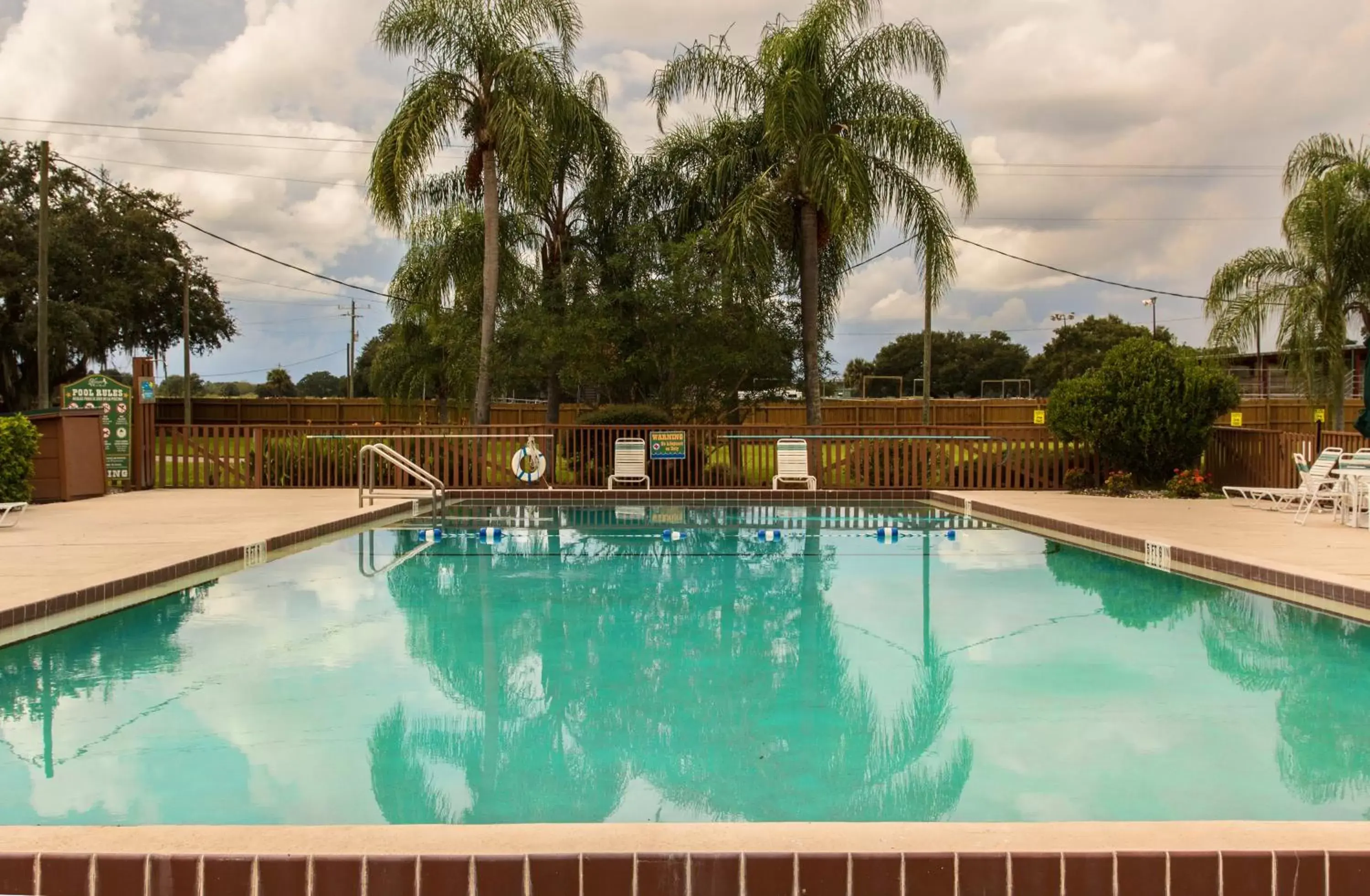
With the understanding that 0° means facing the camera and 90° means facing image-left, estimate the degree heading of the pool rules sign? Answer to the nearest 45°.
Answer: approximately 0°

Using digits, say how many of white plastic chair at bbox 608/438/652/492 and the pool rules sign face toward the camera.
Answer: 2

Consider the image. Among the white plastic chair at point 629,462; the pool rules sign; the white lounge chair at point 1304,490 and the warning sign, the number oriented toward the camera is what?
3

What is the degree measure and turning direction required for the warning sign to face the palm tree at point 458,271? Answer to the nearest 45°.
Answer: approximately 135° to its right

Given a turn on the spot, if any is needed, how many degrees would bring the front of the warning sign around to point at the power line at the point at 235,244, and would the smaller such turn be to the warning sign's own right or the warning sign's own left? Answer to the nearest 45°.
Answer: approximately 135° to the warning sign's own right

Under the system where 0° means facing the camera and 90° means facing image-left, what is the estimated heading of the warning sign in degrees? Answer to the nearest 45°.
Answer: approximately 0°

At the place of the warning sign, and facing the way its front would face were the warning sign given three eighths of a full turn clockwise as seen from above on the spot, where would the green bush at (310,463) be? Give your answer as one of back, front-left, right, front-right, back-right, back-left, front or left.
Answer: front-left
